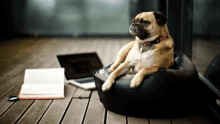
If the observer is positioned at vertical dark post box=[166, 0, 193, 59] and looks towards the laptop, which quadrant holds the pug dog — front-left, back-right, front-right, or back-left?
front-left

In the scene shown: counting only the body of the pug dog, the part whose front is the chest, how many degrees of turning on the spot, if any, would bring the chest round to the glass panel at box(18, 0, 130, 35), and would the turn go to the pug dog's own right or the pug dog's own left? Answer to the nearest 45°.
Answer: approximately 135° to the pug dog's own right

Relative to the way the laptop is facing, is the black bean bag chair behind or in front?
in front

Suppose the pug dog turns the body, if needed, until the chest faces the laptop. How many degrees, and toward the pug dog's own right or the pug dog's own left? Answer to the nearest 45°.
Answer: approximately 90° to the pug dog's own right

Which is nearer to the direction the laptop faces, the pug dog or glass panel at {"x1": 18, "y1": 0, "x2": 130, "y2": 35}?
the pug dog

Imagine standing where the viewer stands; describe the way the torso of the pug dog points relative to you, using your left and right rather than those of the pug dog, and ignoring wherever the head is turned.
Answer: facing the viewer and to the left of the viewer

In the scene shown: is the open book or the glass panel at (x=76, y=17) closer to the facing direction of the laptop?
the open book

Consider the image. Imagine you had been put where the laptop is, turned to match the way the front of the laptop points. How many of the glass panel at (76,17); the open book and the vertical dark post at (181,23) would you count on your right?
1

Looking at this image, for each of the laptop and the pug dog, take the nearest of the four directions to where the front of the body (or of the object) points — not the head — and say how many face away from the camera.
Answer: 0
